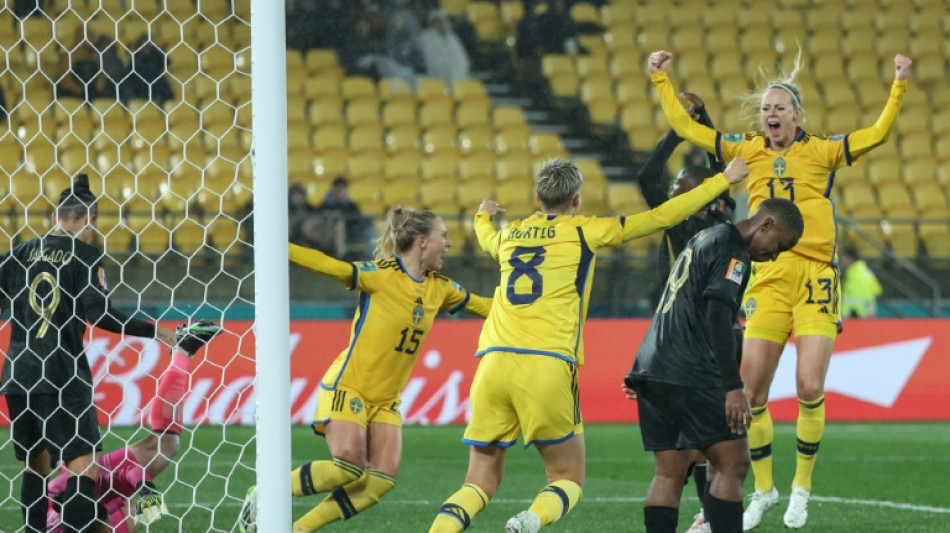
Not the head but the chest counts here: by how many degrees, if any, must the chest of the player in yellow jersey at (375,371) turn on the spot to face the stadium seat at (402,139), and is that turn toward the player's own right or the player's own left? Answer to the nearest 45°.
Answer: approximately 135° to the player's own left

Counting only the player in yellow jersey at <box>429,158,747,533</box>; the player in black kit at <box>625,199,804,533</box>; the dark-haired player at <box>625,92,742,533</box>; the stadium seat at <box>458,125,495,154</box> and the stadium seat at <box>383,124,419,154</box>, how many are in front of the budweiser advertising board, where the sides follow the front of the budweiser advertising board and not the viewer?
3

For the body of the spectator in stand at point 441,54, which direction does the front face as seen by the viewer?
toward the camera

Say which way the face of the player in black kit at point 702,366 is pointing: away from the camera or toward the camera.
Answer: toward the camera

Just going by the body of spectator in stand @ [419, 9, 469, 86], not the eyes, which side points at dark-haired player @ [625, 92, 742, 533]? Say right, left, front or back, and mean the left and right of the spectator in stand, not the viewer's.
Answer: front

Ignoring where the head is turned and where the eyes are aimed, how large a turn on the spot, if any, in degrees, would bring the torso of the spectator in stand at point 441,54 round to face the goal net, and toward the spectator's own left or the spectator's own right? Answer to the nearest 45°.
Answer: approximately 45° to the spectator's own right

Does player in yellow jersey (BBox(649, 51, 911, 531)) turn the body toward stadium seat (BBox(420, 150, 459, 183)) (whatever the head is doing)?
no

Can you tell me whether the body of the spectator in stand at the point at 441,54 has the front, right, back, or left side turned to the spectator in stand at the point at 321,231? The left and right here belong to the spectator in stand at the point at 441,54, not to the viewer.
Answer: front

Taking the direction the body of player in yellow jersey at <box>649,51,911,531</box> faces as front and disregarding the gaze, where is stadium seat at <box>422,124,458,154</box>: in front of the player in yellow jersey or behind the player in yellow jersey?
behind

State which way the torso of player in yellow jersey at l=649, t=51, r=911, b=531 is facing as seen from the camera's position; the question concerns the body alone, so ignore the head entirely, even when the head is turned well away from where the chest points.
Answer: toward the camera

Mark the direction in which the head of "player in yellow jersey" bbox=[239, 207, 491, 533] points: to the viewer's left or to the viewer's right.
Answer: to the viewer's right

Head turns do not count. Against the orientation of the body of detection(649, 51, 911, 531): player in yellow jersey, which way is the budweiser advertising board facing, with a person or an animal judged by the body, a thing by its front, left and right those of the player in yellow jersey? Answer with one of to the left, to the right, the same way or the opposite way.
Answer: the same way

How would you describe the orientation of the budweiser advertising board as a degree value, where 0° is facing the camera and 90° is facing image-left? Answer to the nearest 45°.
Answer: approximately 0°

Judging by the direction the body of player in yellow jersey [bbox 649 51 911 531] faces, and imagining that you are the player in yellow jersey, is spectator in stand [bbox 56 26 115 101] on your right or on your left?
on your right

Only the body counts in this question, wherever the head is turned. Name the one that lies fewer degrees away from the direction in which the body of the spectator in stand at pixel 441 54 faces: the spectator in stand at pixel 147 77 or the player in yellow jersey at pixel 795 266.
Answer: the player in yellow jersey

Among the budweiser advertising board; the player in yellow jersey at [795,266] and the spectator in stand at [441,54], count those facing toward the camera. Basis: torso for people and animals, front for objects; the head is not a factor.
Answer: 3

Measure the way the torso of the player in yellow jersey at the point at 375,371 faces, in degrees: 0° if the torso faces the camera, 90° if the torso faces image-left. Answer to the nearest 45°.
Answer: approximately 315°

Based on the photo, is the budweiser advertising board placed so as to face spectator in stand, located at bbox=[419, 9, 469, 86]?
no

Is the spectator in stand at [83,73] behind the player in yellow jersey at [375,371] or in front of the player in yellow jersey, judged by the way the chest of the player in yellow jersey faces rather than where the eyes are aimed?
behind

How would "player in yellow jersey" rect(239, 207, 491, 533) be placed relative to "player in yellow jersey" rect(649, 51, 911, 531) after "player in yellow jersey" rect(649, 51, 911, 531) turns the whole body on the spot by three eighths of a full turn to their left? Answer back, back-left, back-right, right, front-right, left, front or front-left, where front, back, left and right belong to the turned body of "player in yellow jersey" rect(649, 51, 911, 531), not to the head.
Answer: back

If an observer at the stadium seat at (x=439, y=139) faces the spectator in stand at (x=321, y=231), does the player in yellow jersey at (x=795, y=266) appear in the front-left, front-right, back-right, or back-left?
front-left
